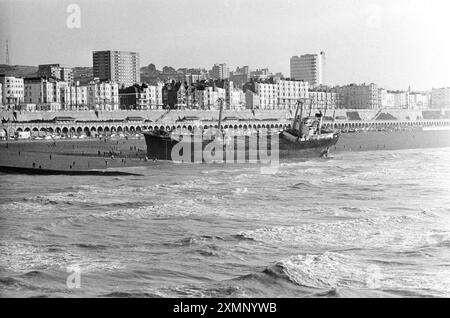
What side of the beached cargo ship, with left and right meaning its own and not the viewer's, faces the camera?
left
